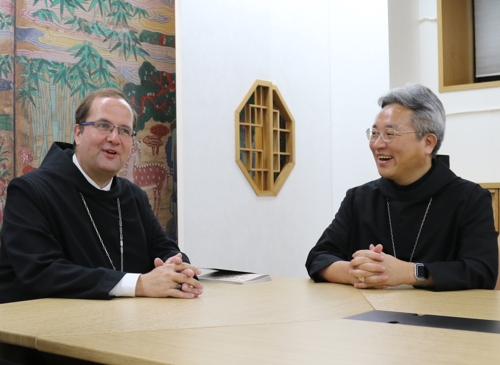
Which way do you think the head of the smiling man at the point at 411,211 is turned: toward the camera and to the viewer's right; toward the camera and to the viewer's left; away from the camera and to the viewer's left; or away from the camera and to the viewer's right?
toward the camera and to the viewer's left

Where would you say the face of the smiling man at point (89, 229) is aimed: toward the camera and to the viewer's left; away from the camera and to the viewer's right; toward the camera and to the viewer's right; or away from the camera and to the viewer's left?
toward the camera and to the viewer's right

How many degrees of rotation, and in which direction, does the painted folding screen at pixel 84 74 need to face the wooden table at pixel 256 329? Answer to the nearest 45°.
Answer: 0° — it already faces it

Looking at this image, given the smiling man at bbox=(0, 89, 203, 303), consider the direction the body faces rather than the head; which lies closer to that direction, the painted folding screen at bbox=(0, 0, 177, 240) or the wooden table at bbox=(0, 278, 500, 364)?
the wooden table

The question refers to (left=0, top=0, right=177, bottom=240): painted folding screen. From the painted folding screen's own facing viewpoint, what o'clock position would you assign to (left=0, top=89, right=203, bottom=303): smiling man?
The smiling man is roughly at 12 o'clock from the painted folding screen.

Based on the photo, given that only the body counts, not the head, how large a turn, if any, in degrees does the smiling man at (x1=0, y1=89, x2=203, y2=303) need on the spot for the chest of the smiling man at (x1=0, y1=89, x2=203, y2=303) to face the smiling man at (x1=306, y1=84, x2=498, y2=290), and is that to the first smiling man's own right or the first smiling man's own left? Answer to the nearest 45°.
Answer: approximately 45° to the first smiling man's own left

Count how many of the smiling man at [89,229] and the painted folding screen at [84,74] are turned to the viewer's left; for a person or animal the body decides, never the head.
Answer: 0

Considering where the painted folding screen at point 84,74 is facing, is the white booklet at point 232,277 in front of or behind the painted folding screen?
in front

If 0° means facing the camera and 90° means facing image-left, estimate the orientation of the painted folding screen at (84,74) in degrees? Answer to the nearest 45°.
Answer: approximately 0°

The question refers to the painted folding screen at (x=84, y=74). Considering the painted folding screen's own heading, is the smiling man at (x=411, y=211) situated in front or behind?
in front

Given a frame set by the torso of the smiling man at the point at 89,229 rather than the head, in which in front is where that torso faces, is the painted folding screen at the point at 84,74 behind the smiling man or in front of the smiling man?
behind

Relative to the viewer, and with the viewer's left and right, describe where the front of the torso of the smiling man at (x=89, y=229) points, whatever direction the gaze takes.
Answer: facing the viewer and to the right of the viewer
